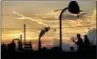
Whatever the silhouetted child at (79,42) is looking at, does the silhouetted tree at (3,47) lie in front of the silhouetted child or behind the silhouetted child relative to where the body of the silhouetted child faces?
in front
